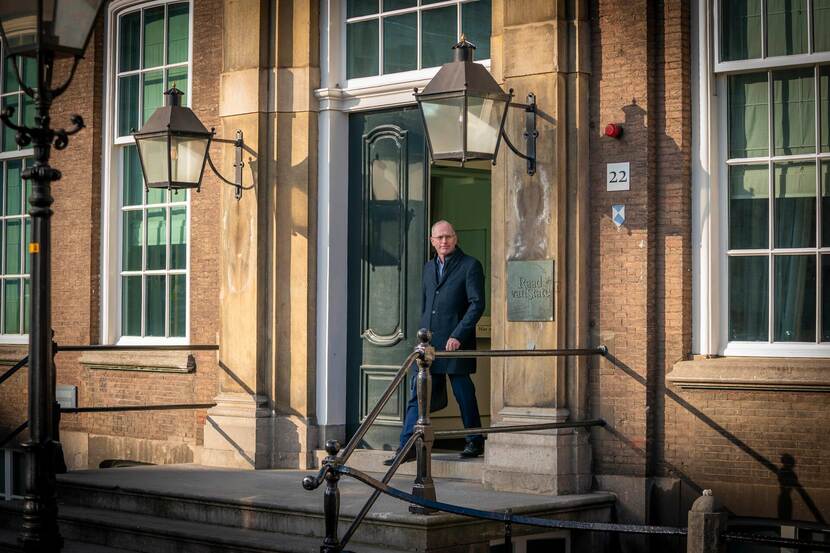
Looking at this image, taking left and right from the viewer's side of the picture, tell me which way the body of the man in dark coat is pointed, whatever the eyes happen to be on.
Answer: facing the viewer and to the left of the viewer

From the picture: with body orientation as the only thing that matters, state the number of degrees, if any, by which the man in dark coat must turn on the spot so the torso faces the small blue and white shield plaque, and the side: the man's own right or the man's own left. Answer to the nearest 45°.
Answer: approximately 90° to the man's own left

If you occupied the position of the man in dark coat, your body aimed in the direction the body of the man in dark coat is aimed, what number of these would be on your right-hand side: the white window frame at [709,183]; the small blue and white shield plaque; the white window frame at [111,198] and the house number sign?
1

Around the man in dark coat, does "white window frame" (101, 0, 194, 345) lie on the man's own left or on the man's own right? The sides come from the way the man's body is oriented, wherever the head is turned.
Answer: on the man's own right

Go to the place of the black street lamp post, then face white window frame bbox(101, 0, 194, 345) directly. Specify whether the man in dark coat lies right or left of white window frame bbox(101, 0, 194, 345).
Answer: right

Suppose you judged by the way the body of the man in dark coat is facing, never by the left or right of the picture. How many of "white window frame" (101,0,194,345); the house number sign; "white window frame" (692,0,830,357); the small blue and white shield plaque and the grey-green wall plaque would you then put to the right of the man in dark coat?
1

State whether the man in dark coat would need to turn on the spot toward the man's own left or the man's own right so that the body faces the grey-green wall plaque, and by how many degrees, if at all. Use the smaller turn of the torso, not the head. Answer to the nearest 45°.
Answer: approximately 90° to the man's own left

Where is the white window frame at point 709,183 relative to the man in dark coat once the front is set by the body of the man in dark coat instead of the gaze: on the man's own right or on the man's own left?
on the man's own left

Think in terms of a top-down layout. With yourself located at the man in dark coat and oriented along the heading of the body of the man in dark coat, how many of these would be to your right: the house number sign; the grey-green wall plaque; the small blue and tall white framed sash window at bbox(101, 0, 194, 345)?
1
